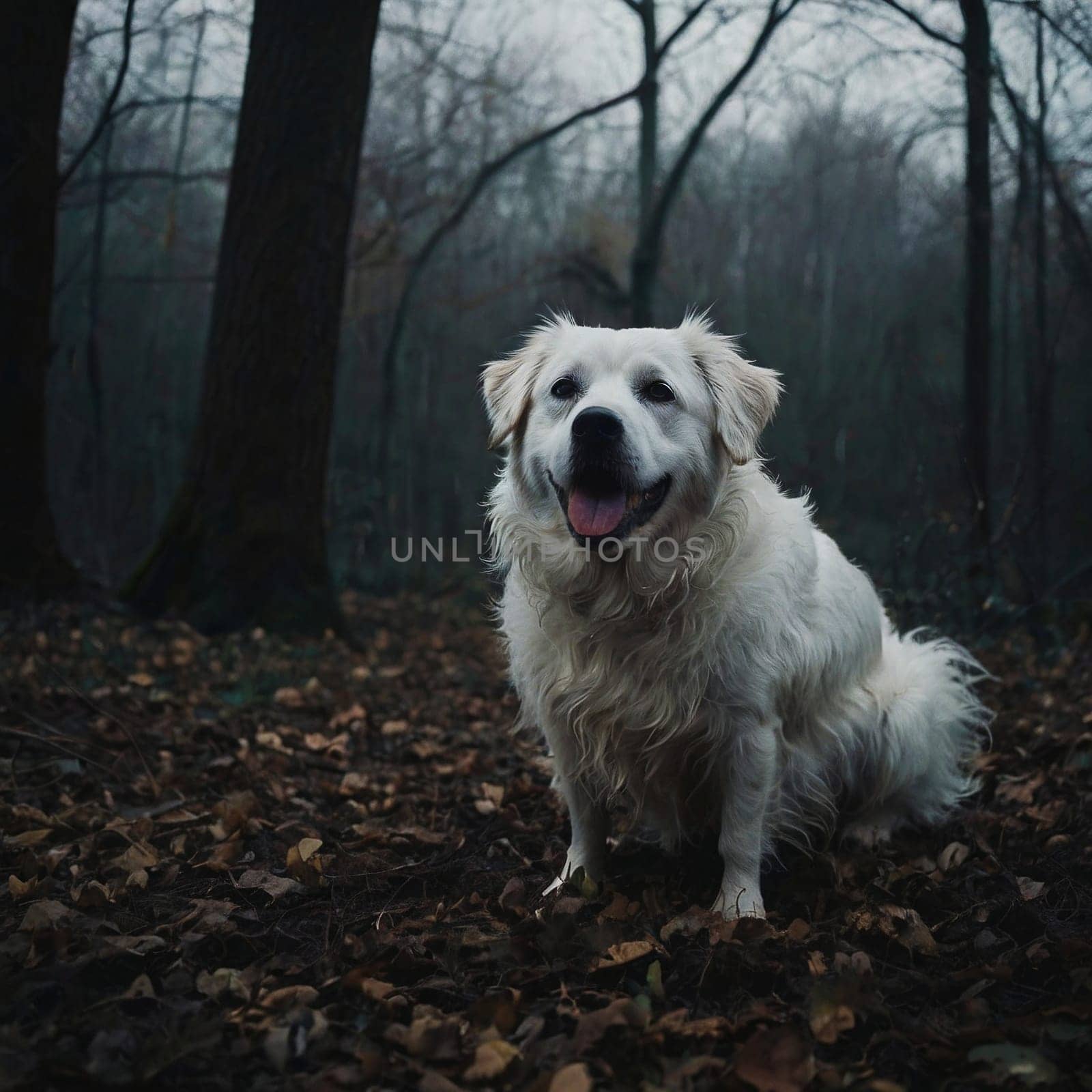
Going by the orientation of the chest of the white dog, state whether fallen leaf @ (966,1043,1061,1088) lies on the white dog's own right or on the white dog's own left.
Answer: on the white dog's own left

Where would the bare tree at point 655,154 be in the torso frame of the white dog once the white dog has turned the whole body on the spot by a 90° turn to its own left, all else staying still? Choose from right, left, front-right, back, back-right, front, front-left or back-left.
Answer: back-left

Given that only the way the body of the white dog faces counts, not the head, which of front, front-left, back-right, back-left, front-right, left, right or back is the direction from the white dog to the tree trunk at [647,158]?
back-right

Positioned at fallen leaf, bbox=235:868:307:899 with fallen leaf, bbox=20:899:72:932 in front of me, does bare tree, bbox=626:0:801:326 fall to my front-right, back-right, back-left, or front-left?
back-right

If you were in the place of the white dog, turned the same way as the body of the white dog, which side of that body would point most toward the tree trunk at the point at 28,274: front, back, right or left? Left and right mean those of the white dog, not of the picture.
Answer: right

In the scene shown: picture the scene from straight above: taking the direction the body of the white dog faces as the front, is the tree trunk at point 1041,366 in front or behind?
behind

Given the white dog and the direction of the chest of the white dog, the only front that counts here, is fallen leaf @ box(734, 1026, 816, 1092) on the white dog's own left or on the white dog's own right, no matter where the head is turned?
on the white dog's own left

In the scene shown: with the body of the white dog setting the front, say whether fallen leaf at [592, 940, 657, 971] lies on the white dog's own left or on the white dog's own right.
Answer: on the white dog's own left

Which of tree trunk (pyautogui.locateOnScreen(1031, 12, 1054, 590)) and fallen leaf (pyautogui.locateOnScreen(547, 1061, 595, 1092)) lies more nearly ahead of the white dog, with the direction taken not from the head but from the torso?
the fallen leaf

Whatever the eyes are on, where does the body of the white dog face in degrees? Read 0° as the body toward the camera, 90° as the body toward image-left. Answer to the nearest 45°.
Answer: approximately 45°
